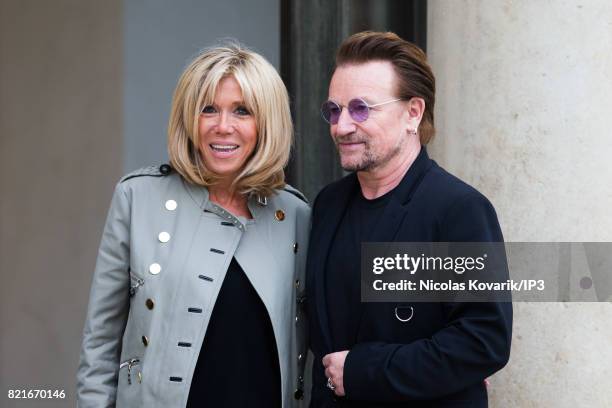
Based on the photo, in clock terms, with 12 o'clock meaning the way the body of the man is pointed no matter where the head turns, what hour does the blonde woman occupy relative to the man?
The blonde woman is roughly at 2 o'clock from the man.

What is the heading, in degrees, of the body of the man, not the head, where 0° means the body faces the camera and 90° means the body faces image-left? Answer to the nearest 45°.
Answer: approximately 45°

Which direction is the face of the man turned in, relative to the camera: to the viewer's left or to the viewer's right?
to the viewer's left
